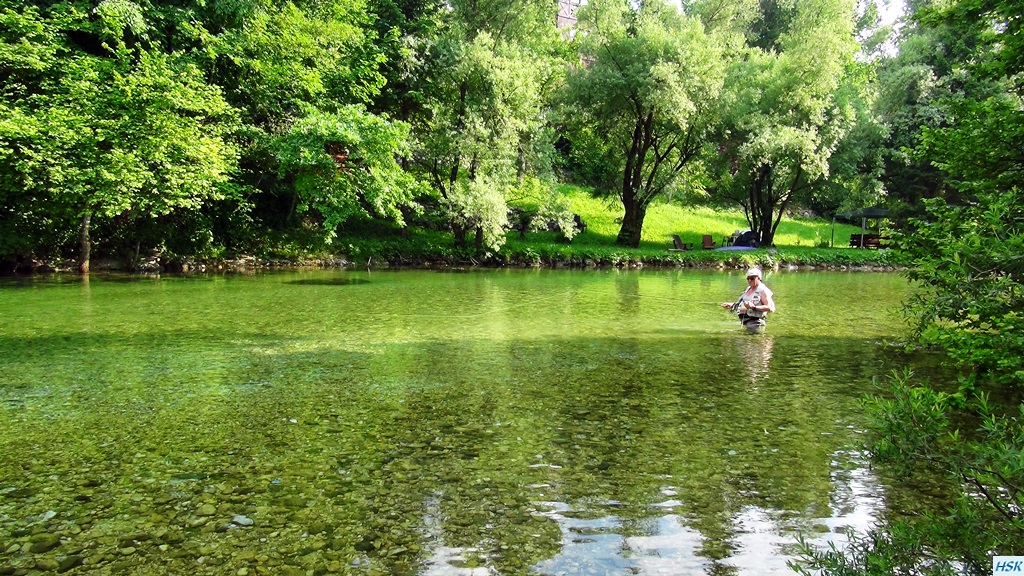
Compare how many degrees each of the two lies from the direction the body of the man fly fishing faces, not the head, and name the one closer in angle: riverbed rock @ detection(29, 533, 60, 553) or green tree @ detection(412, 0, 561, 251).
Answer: the riverbed rock

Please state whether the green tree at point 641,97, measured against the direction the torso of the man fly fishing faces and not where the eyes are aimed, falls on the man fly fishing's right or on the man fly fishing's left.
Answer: on the man fly fishing's right

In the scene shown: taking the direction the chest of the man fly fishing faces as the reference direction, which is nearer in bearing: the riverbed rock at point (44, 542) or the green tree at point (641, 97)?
the riverbed rock

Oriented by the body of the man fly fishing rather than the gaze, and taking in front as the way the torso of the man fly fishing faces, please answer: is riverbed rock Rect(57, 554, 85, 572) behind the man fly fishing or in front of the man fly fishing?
in front

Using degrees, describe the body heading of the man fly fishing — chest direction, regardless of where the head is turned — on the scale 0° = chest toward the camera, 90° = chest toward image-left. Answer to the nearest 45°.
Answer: approximately 45°

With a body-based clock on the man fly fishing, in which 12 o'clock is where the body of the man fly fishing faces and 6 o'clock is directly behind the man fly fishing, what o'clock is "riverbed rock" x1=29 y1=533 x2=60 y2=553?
The riverbed rock is roughly at 11 o'clock from the man fly fishing.

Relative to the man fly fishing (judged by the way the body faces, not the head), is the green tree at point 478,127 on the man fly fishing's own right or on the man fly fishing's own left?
on the man fly fishing's own right

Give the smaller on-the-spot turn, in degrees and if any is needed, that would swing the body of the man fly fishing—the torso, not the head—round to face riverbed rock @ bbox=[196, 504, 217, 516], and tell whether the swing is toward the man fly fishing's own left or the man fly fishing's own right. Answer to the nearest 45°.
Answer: approximately 45° to the man fly fishing's own left

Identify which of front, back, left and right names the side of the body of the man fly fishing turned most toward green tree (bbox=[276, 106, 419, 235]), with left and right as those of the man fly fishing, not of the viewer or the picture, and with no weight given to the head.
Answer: right

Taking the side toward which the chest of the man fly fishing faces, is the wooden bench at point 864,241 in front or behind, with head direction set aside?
behind

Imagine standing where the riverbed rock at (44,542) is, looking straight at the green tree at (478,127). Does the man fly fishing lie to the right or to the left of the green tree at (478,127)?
right

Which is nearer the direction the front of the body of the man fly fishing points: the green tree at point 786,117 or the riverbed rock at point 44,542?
the riverbed rock

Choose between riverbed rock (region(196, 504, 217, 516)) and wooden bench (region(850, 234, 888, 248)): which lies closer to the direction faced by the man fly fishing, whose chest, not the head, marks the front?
the riverbed rock

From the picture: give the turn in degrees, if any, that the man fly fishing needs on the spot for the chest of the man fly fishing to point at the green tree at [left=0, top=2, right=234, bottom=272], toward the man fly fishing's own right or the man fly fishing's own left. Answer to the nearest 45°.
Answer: approximately 45° to the man fly fishing's own right

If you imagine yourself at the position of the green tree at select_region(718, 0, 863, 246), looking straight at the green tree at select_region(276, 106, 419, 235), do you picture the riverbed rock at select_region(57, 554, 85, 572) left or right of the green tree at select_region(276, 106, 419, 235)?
left
